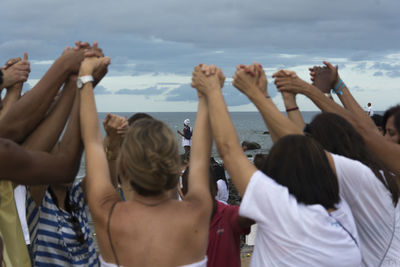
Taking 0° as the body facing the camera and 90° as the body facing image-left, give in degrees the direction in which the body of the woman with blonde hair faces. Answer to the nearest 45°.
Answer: approximately 180°

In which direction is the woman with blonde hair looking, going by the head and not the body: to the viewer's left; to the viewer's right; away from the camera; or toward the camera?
away from the camera

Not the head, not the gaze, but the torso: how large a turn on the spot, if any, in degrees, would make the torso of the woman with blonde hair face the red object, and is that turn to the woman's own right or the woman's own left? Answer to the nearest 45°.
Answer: approximately 45° to the woman's own right
